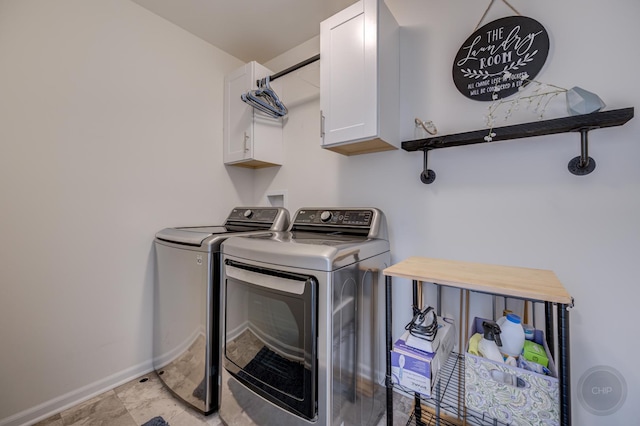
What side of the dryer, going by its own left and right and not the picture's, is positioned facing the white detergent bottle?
left

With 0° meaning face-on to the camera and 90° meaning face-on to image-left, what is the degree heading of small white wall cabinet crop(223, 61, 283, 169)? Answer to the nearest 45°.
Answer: approximately 45°

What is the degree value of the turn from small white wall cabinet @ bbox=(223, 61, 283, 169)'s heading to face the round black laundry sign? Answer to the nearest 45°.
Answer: approximately 90° to its left

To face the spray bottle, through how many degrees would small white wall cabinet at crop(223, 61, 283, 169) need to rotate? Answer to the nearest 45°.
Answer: approximately 90° to its left

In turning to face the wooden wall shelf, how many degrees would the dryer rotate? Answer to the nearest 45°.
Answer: approximately 135° to its left

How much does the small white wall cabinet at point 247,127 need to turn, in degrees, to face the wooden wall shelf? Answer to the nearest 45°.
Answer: approximately 90° to its left

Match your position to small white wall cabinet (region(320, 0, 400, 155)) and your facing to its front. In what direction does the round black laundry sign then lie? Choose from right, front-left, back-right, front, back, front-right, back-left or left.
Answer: back-left
